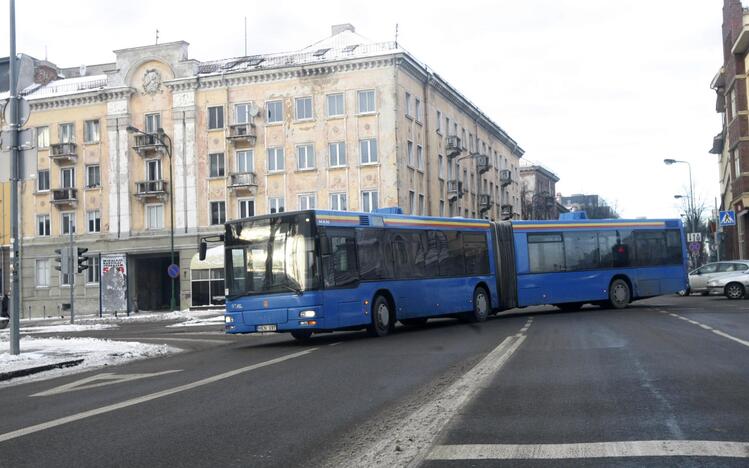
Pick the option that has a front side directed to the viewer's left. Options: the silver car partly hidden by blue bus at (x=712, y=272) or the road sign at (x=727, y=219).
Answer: the silver car partly hidden by blue bus

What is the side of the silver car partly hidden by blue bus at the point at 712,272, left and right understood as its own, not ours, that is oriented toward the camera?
left

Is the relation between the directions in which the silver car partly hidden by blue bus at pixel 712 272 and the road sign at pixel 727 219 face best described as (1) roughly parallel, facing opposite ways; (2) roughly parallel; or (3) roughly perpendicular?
roughly perpendicular

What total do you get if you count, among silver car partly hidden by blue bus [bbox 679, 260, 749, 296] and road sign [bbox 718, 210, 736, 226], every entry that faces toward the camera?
1

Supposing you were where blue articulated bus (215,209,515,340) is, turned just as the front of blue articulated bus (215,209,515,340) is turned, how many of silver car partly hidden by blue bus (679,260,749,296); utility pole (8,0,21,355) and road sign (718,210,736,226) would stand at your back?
2

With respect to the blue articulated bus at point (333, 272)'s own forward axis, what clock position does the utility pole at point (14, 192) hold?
The utility pole is roughly at 1 o'clock from the blue articulated bus.

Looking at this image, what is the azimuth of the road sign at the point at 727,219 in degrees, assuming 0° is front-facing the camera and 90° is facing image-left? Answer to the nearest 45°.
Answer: approximately 0°

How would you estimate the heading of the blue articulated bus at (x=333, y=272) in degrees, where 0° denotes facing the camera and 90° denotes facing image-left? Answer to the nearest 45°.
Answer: approximately 45°

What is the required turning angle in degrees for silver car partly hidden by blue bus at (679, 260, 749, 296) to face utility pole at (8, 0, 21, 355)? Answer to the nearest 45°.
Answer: approximately 45° to its left

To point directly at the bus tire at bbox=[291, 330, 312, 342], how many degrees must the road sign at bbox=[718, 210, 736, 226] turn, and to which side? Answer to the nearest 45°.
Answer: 0° — it already faces it

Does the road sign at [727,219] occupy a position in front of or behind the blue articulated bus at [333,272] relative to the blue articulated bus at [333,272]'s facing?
behind

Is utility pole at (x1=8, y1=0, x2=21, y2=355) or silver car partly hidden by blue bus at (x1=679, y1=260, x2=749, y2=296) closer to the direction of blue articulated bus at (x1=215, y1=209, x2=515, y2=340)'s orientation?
the utility pole

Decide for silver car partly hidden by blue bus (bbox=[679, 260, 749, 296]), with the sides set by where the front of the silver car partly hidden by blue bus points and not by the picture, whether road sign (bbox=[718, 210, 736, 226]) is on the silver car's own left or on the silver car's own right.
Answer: on the silver car's own right

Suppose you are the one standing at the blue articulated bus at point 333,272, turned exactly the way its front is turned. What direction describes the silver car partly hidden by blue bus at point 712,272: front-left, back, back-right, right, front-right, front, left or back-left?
back
